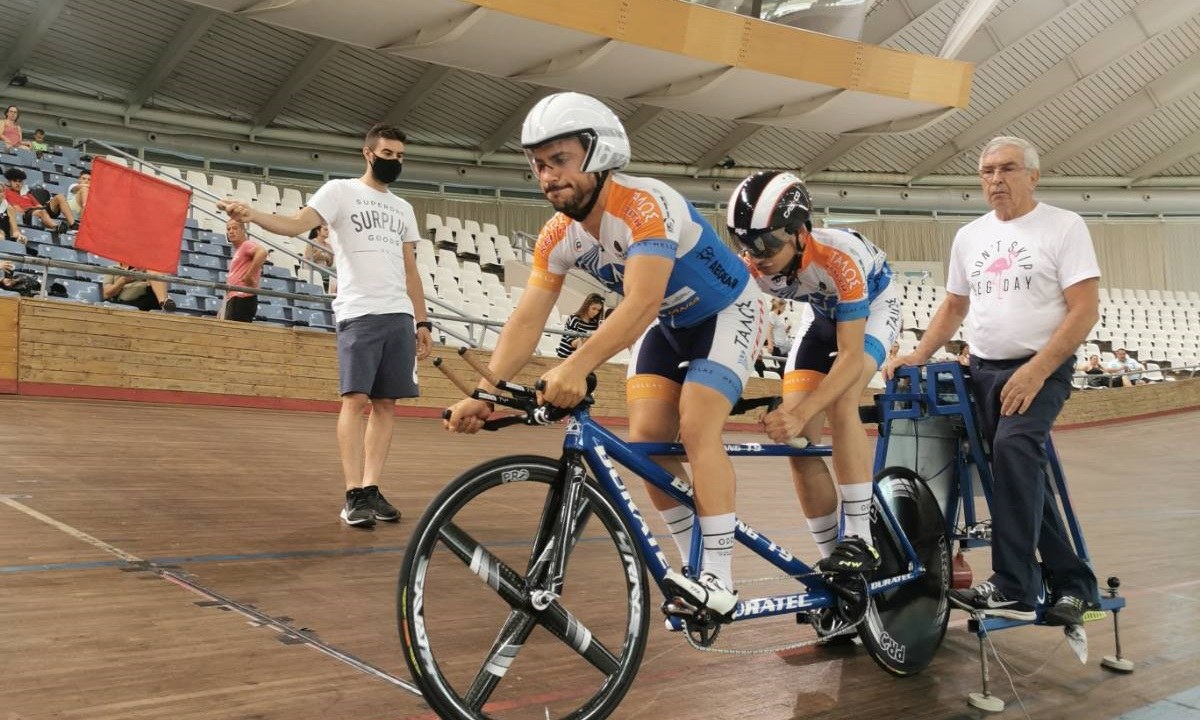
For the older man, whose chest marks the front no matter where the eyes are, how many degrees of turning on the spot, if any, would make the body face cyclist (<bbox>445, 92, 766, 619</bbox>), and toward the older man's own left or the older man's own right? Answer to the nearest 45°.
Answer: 0° — they already face them

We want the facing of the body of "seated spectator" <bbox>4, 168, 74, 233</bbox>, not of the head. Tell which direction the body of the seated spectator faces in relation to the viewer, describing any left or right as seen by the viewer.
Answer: facing the viewer and to the right of the viewer

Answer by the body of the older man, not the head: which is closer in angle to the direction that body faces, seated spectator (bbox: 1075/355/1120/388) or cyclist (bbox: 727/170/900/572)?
the cyclist

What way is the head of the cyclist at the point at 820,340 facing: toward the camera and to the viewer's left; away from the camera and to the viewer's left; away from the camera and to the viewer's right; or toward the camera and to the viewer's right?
toward the camera and to the viewer's left

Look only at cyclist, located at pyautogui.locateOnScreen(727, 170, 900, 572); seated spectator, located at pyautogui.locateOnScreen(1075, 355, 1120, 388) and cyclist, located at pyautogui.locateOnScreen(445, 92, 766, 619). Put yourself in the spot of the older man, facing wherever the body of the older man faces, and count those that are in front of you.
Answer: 2

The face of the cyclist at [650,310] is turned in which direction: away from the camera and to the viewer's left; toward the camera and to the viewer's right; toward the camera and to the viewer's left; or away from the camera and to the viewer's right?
toward the camera and to the viewer's left

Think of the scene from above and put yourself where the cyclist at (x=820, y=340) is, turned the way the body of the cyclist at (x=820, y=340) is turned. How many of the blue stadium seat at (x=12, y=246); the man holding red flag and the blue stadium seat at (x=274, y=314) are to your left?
0

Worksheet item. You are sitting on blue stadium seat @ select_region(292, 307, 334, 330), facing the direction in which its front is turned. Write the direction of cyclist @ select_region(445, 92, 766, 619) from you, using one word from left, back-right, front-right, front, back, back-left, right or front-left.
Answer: front-right

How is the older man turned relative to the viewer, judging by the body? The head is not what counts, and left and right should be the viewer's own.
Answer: facing the viewer and to the left of the viewer

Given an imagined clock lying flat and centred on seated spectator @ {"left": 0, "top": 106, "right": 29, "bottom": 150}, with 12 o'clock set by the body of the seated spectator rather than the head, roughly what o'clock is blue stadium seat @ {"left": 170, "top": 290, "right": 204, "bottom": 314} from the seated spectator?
The blue stadium seat is roughly at 12 o'clock from the seated spectator.

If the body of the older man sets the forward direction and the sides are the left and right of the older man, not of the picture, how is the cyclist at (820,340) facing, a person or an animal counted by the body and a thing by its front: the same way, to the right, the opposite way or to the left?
the same way

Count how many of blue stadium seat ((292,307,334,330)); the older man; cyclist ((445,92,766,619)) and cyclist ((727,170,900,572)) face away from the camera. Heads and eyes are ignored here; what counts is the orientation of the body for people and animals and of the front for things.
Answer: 0

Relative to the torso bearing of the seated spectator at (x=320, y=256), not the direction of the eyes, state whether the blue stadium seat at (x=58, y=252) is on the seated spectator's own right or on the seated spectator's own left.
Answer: on the seated spectator's own right

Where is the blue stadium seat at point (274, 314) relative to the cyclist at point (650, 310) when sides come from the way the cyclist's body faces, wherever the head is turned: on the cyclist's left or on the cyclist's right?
on the cyclist's right

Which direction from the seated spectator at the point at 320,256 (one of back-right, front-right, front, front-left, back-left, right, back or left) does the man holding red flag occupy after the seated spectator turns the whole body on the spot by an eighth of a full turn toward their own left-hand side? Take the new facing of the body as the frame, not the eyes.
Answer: right
